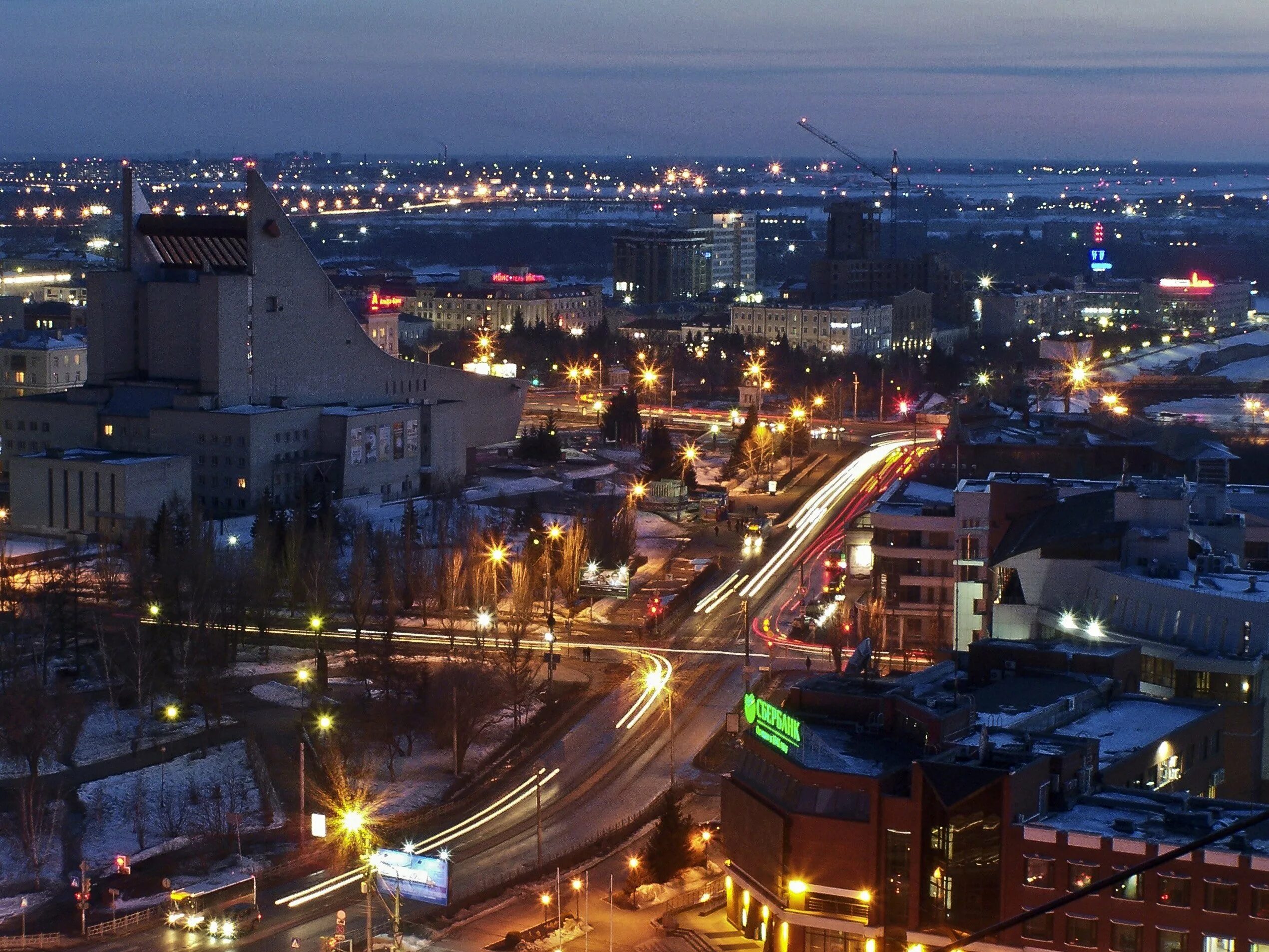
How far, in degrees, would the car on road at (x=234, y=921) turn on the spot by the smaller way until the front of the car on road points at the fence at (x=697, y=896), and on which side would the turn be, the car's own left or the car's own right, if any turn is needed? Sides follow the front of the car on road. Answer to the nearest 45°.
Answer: approximately 135° to the car's own left

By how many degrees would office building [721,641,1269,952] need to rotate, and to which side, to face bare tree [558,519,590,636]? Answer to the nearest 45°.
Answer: approximately 90° to its right

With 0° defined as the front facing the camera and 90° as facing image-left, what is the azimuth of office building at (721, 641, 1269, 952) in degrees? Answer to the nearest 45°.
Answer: approximately 45°

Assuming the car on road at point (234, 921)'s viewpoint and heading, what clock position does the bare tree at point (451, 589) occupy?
The bare tree is roughly at 5 o'clock from the car on road.

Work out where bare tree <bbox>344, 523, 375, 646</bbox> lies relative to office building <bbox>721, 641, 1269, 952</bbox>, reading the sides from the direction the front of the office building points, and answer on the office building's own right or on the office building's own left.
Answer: on the office building's own right

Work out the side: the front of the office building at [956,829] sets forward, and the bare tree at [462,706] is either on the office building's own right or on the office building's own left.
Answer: on the office building's own right

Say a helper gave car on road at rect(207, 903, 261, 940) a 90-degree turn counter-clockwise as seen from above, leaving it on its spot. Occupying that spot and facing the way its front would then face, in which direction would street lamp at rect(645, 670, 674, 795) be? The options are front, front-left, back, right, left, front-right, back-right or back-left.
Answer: left

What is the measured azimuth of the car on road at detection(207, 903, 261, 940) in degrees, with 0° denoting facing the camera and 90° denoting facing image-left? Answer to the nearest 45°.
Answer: approximately 45°

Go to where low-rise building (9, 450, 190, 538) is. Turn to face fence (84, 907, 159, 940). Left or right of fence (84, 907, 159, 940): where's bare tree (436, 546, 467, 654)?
left
